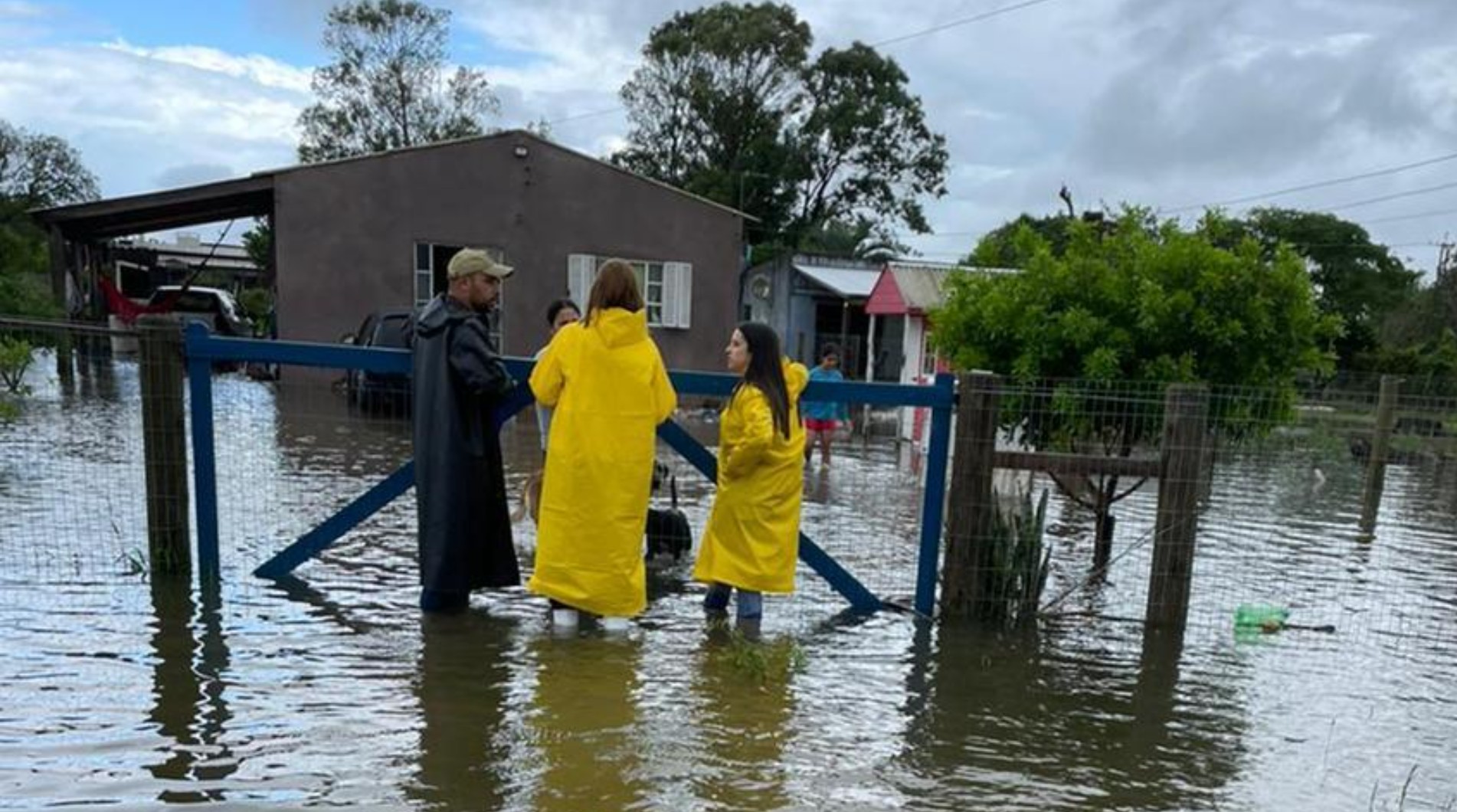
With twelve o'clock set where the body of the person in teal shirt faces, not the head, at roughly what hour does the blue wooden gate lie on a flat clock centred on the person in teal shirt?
The blue wooden gate is roughly at 1 o'clock from the person in teal shirt.

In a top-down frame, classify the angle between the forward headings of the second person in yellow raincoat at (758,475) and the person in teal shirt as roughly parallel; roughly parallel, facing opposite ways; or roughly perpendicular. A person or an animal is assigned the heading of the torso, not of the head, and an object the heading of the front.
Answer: roughly perpendicular

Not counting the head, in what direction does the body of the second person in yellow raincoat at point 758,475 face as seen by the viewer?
to the viewer's left

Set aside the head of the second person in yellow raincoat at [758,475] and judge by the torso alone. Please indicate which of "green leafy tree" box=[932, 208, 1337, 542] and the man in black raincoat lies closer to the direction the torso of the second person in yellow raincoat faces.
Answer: the man in black raincoat

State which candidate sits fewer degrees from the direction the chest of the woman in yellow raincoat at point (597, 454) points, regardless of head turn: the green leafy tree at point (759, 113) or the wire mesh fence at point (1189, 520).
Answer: the green leafy tree

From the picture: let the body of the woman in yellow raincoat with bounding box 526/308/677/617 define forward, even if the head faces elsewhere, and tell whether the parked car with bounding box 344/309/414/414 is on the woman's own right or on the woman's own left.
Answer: on the woman's own left

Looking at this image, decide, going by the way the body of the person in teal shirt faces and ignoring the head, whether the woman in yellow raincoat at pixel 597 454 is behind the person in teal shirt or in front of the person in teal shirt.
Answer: in front

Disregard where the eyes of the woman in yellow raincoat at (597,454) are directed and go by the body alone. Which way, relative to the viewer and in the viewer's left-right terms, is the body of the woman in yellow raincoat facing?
facing away from the viewer

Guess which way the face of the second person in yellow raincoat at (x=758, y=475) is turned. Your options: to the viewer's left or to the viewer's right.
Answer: to the viewer's left

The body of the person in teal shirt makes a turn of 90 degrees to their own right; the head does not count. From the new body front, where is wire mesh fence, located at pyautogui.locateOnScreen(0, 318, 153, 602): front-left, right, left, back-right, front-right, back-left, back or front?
front-left

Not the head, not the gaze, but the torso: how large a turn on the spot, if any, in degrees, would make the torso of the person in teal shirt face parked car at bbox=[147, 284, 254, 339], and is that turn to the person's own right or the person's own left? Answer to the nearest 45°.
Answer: approximately 135° to the person's own right

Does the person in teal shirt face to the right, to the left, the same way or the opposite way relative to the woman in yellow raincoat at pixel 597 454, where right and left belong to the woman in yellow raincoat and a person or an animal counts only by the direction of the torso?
the opposite way
